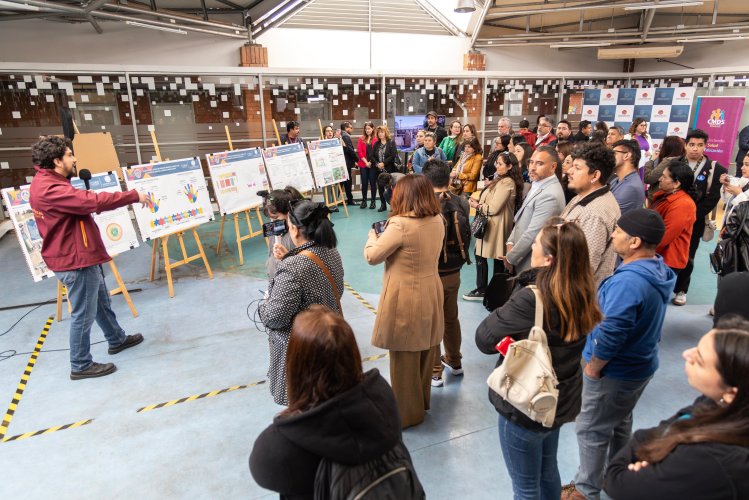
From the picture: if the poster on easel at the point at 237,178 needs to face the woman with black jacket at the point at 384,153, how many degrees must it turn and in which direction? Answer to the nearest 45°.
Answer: approximately 135° to its left

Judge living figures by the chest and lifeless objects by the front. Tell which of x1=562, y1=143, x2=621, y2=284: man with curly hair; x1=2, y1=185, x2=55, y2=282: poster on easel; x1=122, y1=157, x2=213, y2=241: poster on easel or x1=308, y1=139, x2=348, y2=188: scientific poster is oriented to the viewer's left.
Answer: the man with curly hair

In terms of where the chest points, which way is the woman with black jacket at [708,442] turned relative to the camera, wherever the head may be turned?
to the viewer's left

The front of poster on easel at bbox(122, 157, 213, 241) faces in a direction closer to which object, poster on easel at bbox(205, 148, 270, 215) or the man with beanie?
the man with beanie

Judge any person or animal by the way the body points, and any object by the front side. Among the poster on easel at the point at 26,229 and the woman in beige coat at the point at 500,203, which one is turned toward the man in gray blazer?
the poster on easel

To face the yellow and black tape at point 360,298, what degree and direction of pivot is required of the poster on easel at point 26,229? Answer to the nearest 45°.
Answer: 0° — it already faces it

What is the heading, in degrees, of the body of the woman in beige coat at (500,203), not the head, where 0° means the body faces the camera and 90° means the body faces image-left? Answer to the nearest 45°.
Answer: approximately 90°

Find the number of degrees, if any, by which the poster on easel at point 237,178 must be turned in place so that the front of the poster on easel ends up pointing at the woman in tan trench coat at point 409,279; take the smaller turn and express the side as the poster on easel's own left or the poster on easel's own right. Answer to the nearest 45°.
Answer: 0° — it already faces them

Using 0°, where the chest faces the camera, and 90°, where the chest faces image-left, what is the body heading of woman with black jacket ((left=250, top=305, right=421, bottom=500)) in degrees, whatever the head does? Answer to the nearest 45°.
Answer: approximately 135°

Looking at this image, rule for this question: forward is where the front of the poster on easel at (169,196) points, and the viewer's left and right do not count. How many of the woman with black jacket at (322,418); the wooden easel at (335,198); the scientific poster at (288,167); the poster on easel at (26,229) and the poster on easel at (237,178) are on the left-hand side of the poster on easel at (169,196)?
3

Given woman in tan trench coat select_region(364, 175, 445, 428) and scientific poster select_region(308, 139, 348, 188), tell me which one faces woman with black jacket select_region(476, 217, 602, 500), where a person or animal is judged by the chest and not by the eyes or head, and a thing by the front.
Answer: the scientific poster

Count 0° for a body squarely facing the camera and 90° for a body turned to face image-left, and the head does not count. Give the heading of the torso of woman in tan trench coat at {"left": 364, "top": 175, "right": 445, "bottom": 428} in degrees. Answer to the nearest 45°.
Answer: approximately 135°

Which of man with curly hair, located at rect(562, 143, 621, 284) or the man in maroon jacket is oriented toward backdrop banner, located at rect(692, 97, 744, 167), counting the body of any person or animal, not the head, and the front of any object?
the man in maroon jacket

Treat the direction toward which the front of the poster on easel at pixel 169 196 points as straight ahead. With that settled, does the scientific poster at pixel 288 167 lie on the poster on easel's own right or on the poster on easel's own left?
on the poster on easel's own left

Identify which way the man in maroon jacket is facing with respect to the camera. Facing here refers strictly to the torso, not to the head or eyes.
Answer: to the viewer's right

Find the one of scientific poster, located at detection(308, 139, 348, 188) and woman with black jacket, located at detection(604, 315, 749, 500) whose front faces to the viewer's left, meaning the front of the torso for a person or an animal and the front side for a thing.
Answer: the woman with black jacket
